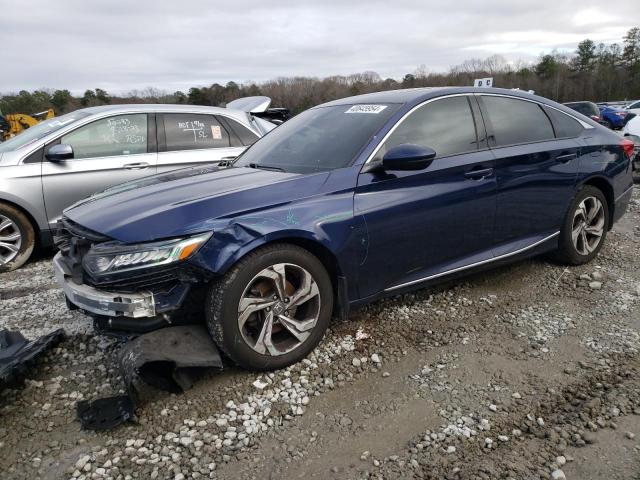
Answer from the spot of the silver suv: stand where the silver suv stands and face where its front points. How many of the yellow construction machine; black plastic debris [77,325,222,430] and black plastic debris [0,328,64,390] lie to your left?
2

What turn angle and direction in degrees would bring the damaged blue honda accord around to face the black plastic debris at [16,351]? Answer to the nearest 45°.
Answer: approximately 45° to its right

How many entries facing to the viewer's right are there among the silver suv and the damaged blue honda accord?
0

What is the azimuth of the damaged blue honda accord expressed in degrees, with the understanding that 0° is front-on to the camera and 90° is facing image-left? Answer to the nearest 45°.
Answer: approximately 45°

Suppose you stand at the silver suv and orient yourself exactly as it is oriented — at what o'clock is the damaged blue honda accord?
The damaged blue honda accord is roughly at 8 o'clock from the silver suv.

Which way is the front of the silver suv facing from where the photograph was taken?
facing to the left of the viewer

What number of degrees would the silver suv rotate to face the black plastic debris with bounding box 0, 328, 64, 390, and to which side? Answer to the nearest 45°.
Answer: approximately 90° to its left

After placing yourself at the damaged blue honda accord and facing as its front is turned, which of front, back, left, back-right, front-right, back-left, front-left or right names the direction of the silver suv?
right

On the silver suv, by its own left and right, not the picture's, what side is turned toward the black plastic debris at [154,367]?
left
